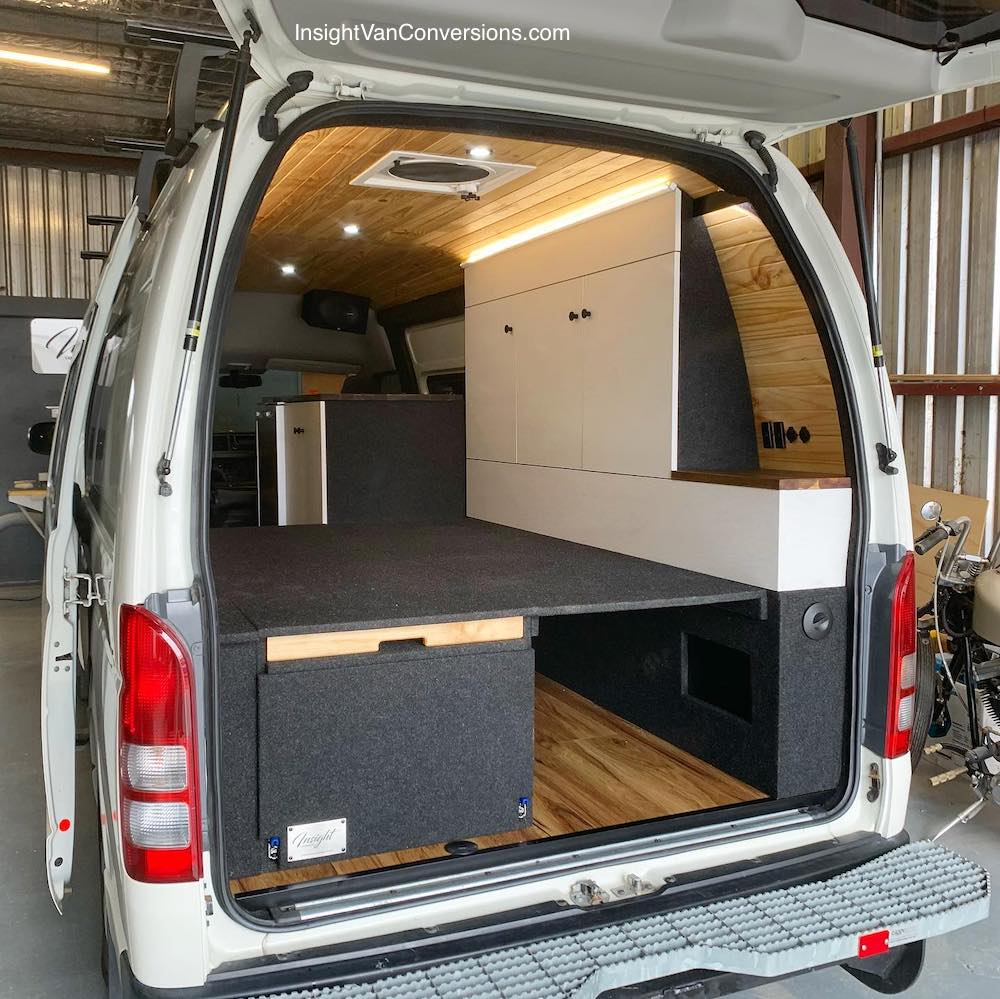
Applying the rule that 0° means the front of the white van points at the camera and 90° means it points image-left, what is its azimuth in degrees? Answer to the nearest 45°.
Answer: approximately 135°

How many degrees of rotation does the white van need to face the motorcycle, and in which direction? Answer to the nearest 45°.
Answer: approximately 90° to its right
